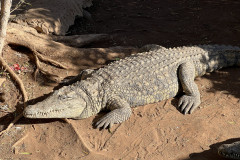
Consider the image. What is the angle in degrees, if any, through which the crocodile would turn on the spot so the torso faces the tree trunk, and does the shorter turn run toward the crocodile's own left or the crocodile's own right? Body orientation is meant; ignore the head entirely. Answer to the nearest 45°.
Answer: approximately 45° to the crocodile's own right

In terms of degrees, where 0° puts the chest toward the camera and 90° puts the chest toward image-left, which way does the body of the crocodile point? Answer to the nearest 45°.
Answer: approximately 45°
